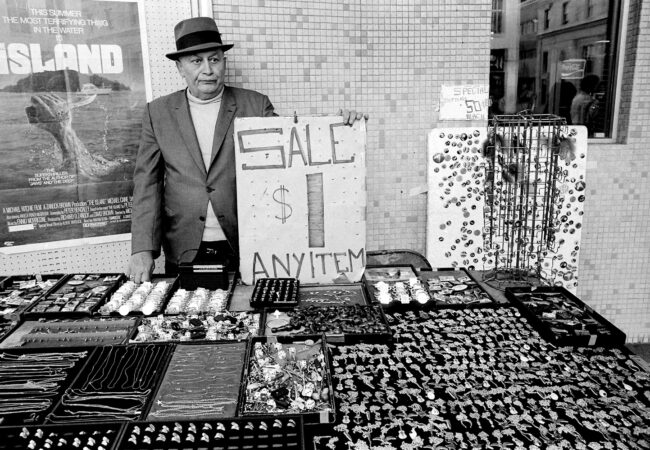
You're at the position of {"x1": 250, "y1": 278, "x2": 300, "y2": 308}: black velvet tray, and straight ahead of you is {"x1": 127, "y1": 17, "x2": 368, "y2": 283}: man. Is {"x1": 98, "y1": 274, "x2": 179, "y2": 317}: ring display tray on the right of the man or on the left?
left

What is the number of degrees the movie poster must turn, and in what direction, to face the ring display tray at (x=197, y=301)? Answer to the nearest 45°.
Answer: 0° — it already faces it

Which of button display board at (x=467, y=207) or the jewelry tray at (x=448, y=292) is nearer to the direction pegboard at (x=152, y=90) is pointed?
the jewelry tray

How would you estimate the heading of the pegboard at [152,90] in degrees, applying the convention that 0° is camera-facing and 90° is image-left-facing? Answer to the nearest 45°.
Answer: approximately 0°

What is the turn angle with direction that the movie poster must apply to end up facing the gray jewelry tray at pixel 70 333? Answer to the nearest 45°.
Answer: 0° — it already faces it

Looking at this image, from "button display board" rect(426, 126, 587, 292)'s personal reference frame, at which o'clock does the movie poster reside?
The movie poster is roughly at 2 o'clock from the button display board.

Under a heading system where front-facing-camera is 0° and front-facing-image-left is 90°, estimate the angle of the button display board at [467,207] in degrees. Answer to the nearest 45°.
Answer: approximately 0°

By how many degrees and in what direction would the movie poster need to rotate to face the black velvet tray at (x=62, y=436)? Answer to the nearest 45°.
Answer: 0° — it already faces it

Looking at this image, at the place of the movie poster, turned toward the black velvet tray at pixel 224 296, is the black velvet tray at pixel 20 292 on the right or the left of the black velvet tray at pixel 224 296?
right
